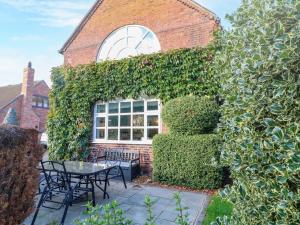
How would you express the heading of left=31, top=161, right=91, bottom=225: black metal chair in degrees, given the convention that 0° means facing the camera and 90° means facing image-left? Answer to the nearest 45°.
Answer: approximately 225°

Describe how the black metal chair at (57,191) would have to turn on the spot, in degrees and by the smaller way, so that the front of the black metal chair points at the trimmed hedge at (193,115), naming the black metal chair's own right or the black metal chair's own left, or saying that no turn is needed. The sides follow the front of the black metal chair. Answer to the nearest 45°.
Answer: approximately 45° to the black metal chair's own right

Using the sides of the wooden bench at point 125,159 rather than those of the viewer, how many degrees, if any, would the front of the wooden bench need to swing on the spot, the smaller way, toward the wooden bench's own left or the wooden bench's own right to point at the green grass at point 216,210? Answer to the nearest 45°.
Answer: approximately 90° to the wooden bench's own left

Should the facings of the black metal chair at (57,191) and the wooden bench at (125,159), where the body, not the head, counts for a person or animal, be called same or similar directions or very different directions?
very different directions

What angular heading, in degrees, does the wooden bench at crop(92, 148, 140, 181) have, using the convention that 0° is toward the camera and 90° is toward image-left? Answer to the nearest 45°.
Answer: approximately 45°

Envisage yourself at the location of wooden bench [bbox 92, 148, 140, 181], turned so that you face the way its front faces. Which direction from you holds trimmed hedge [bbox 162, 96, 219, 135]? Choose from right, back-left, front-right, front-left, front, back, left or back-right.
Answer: left

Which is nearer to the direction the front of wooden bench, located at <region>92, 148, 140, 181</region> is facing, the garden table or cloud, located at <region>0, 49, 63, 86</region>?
the garden table
